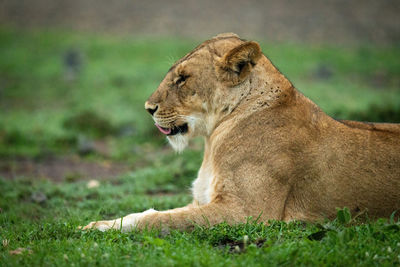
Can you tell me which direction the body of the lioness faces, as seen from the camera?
to the viewer's left
